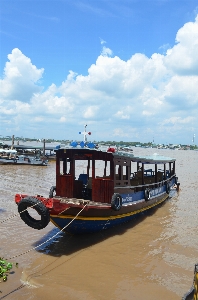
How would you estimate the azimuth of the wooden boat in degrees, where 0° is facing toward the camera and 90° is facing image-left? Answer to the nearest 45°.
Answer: approximately 45°

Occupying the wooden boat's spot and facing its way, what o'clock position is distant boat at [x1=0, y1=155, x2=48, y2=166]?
The distant boat is roughly at 4 o'clock from the wooden boat.
